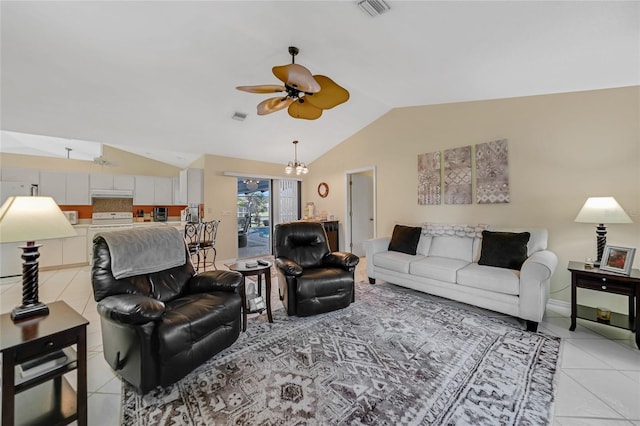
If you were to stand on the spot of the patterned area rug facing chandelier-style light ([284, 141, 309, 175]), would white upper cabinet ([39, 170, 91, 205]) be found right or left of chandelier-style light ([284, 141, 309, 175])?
left

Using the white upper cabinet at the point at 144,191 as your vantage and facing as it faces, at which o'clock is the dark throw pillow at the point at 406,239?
The dark throw pillow is roughly at 11 o'clock from the white upper cabinet.

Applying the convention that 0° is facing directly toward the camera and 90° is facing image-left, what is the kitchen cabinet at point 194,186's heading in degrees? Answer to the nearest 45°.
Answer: approximately 0°

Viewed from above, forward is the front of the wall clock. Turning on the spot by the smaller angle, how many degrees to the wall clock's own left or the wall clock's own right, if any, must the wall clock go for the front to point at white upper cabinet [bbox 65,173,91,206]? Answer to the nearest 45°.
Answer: approximately 45° to the wall clock's own right

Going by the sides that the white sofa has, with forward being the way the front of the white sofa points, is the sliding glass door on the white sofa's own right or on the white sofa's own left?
on the white sofa's own right

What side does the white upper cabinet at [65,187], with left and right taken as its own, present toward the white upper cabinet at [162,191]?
left

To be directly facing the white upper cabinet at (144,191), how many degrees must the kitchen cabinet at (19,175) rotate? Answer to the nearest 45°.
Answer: approximately 90° to its left

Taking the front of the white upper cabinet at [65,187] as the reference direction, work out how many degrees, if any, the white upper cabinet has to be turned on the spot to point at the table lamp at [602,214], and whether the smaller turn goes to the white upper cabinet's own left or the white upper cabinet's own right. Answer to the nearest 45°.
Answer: approximately 45° to the white upper cabinet's own left

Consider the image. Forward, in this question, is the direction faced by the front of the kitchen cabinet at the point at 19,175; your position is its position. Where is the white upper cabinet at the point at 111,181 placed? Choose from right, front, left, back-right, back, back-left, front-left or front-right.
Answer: left

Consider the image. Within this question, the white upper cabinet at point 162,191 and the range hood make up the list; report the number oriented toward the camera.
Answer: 2
